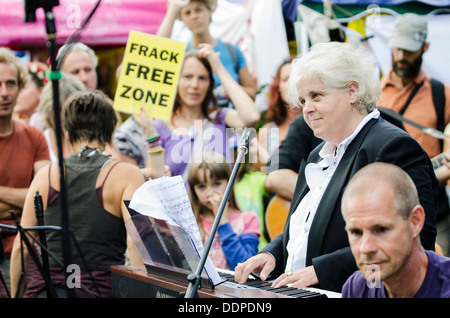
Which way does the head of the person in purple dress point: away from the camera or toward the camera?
toward the camera

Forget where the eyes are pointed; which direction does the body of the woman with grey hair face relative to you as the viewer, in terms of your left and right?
facing the viewer and to the left of the viewer

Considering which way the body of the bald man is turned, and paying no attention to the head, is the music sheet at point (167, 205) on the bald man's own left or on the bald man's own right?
on the bald man's own right

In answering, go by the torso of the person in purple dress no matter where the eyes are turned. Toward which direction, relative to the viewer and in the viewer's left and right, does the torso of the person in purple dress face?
facing the viewer

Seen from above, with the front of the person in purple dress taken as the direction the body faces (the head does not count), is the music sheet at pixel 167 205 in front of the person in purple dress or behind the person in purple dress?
in front

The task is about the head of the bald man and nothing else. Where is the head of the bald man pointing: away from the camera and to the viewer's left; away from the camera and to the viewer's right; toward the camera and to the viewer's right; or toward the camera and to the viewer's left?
toward the camera and to the viewer's left

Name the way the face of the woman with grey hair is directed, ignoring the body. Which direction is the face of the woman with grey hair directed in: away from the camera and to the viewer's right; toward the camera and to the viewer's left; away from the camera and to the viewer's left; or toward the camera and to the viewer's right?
toward the camera and to the viewer's left

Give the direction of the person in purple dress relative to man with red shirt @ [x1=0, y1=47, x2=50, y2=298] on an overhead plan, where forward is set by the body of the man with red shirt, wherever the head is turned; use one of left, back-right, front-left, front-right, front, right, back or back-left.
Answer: left

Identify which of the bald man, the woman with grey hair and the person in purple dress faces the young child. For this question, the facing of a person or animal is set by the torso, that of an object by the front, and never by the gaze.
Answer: the person in purple dress

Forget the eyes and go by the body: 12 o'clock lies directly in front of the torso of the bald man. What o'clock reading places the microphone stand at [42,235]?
The microphone stand is roughly at 2 o'clock from the bald man.

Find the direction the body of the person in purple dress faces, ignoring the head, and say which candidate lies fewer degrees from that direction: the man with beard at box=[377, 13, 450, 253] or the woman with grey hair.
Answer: the woman with grey hair

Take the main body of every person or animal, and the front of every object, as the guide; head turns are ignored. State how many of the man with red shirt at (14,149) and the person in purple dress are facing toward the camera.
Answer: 2

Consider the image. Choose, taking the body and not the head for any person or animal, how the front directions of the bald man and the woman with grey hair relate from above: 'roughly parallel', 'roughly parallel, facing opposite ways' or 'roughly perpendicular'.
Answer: roughly parallel

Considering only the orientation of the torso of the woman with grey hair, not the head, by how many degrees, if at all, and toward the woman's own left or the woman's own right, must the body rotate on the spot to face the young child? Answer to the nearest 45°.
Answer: approximately 90° to the woman's own right

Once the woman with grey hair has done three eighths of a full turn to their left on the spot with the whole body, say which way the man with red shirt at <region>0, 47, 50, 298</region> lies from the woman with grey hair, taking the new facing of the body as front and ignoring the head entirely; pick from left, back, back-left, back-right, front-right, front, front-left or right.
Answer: back-left

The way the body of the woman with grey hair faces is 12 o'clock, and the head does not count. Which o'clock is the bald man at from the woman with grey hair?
The bald man is roughly at 10 o'clock from the woman with grey hair.

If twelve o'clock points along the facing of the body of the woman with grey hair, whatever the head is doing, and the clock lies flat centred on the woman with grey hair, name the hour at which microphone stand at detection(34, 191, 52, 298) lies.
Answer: The microphone stand is roughly at 1 o'clock from the woman with grey hair.

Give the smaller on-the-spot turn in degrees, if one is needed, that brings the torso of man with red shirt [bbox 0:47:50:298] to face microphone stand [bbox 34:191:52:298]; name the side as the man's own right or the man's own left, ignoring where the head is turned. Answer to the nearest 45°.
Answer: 0° — they already face it
